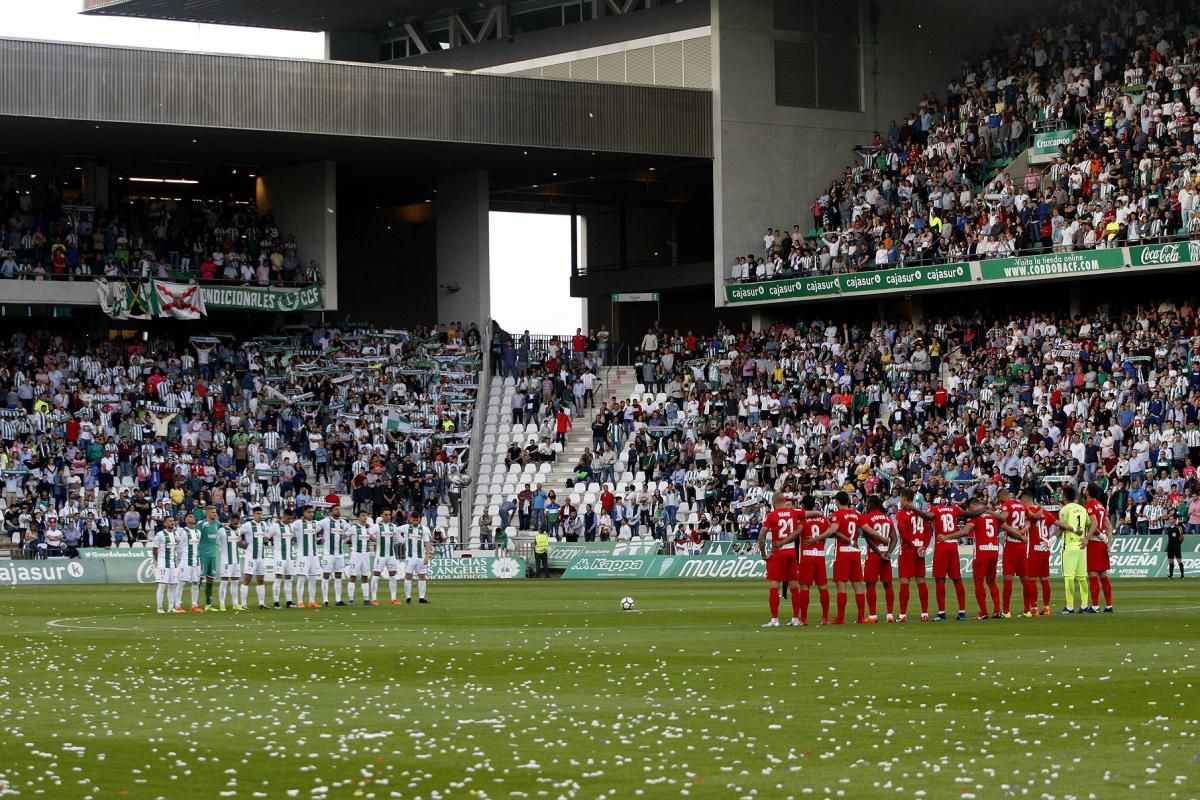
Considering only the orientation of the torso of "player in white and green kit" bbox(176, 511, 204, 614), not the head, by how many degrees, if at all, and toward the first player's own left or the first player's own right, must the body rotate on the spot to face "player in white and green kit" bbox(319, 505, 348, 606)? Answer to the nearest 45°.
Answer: approximately 45° to the first player's own left

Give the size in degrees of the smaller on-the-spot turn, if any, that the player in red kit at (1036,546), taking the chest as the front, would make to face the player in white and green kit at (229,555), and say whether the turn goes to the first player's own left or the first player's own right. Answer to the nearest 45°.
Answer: approximately 45° to the first player's own left

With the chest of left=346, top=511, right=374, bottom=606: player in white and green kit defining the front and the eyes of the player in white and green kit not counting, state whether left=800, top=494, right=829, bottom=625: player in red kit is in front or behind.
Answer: in front

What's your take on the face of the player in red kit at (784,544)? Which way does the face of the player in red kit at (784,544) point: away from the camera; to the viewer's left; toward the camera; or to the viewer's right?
away from the camera

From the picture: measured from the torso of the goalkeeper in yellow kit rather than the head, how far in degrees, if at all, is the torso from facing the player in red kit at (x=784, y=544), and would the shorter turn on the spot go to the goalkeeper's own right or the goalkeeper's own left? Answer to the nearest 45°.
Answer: approximately 90° to the goalkeeper's own left

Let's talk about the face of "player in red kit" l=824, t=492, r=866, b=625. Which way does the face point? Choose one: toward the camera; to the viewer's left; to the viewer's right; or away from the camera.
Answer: away from the camera

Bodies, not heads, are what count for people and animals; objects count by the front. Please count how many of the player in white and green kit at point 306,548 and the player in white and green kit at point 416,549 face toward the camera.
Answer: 2

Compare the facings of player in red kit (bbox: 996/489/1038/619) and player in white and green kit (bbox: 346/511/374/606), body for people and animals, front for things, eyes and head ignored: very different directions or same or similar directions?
very different directions

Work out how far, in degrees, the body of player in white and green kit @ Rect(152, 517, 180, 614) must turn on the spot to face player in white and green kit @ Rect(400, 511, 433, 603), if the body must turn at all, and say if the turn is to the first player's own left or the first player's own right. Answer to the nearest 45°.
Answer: approximately 45° to the first player's own left

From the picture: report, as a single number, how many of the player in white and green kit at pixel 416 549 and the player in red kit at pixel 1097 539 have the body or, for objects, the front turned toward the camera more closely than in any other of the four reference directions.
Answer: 1

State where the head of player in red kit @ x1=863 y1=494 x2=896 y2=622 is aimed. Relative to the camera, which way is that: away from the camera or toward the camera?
away from the camera

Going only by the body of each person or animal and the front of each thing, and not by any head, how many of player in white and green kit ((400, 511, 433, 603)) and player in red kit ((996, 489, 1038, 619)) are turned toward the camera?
1
